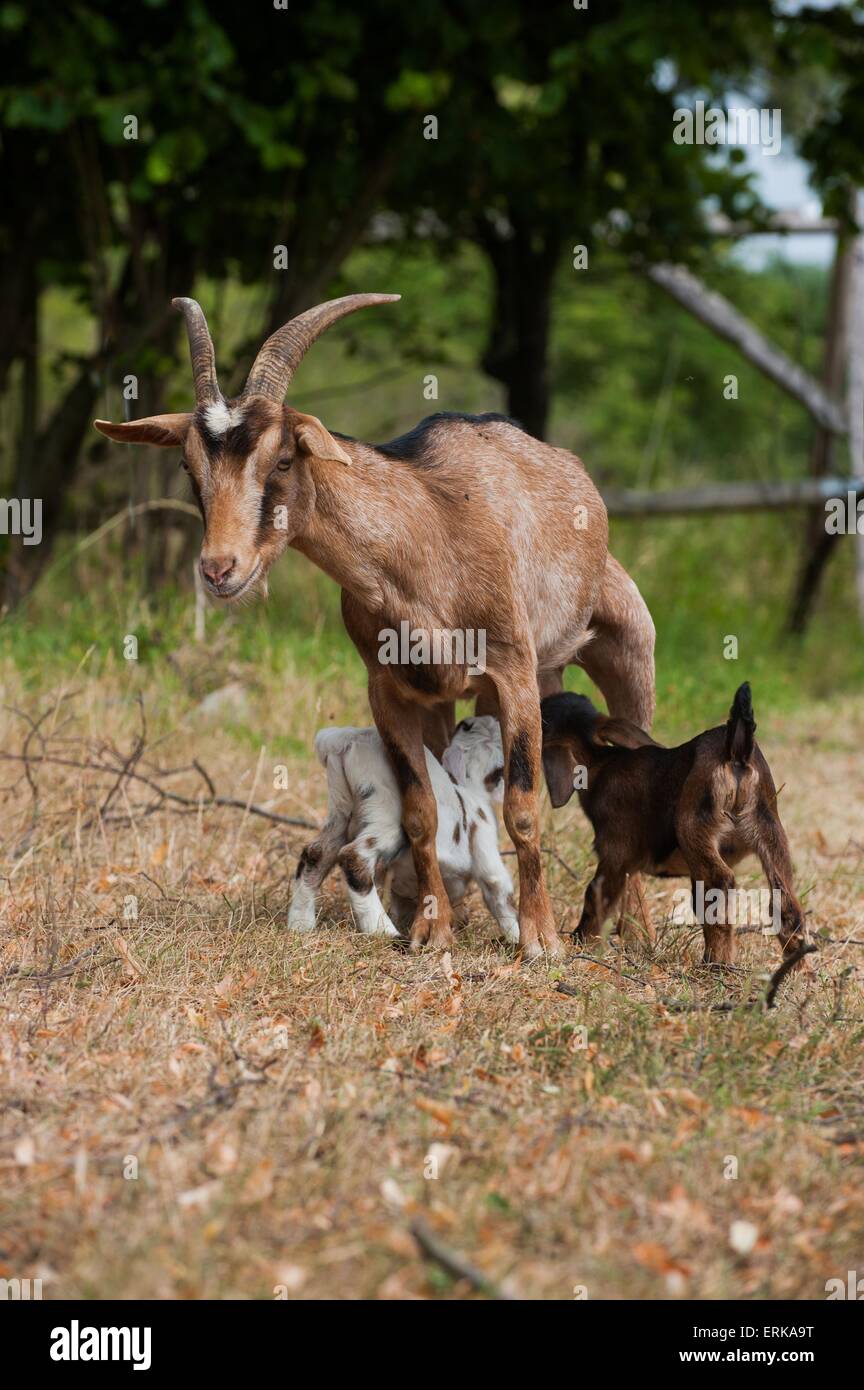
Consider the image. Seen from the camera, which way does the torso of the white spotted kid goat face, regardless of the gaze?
to the viewer's right

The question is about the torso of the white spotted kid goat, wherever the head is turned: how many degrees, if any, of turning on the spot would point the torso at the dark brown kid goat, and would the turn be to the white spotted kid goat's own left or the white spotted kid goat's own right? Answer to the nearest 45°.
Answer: approximately 45° to the white spotted kid goat's own right

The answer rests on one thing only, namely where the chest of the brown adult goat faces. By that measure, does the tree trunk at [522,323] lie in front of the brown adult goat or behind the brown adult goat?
behind

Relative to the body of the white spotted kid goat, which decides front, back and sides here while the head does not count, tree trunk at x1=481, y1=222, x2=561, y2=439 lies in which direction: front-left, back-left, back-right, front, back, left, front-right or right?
left

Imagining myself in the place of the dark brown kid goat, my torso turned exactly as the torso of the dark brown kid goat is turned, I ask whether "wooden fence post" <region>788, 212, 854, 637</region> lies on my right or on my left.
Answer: on my right

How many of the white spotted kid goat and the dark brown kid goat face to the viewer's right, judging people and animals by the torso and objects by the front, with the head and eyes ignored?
1

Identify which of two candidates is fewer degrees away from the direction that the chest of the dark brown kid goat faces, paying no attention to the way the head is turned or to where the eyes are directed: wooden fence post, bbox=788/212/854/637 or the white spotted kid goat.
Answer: the white spotted kid goat

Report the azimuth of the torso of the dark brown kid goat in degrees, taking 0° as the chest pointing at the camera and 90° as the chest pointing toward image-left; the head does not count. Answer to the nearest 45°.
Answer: approximately 135°

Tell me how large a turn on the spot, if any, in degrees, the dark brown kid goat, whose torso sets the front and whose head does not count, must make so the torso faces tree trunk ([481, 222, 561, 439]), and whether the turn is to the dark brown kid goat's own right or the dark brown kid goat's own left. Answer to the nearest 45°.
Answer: approximately 45° to the dark brown kid goat's own right
